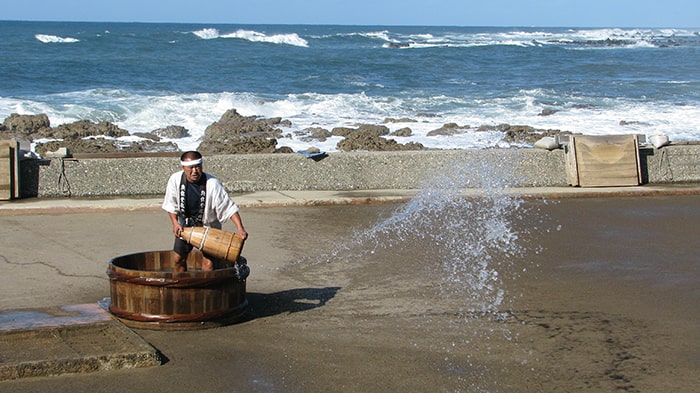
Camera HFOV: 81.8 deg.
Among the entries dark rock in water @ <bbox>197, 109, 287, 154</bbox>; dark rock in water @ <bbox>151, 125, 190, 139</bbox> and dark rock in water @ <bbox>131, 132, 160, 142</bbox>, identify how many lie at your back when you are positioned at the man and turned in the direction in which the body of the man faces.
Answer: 3

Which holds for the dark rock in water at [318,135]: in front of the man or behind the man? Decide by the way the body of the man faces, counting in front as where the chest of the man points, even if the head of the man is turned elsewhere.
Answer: behind

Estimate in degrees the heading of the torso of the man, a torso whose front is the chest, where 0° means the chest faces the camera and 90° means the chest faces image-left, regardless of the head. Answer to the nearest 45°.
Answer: approximately 0°

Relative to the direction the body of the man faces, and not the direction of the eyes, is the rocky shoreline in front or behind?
behind

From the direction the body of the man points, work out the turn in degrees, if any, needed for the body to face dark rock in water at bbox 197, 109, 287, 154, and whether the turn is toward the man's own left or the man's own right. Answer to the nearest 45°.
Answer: approximately 180°

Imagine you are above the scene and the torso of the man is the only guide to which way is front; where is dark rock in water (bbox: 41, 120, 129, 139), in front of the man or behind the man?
behind

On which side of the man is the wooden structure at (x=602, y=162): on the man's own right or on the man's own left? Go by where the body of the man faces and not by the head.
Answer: on the man's own left

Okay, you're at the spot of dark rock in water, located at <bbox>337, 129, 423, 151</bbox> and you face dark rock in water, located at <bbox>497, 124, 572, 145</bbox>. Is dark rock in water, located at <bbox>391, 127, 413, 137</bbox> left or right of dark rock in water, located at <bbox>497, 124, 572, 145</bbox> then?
left
